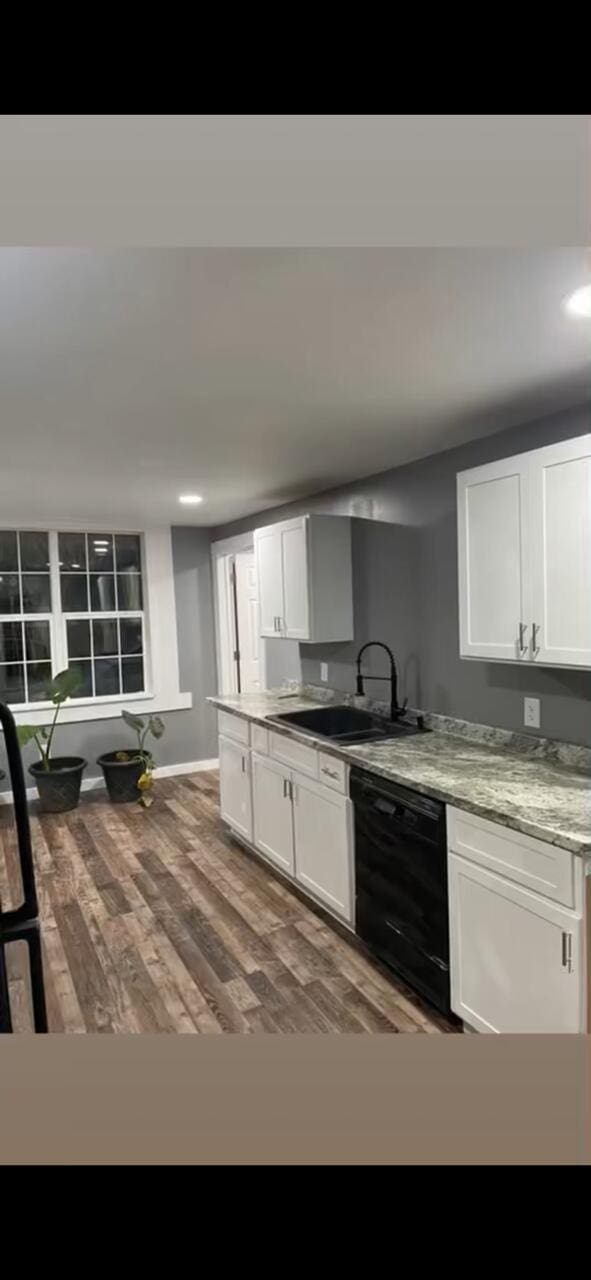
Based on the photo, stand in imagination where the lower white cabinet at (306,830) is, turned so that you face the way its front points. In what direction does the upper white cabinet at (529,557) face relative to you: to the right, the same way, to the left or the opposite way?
the same way

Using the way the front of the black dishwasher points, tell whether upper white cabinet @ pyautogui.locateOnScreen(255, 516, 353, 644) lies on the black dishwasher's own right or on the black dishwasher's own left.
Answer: on the black dishwasher's own right

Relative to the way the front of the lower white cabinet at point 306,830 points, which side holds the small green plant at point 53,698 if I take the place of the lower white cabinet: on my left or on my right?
on my right

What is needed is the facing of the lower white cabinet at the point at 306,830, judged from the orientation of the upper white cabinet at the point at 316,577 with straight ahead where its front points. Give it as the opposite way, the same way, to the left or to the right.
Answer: the same way

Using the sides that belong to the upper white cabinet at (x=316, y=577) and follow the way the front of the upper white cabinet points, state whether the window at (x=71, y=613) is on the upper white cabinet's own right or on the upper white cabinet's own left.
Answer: on the upper white cabinet's own right

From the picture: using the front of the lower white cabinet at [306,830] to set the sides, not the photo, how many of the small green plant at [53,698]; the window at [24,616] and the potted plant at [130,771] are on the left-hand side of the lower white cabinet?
0

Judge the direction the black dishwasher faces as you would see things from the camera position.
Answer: facing the viewer and to the left of the viewer

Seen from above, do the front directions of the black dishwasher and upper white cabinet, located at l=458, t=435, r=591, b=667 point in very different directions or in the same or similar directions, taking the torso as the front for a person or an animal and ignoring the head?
same or similar directions

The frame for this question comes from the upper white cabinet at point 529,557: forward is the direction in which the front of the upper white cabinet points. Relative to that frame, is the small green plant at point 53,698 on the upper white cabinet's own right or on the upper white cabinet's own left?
on the upper white cabinet's own right

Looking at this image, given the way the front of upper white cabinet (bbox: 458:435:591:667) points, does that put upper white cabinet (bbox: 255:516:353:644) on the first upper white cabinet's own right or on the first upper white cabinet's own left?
on the first upper white cabinet's own right

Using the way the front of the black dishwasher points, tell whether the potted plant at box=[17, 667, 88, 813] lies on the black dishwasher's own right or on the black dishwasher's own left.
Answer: on the black dishwasher's own right

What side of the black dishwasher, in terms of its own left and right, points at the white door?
right

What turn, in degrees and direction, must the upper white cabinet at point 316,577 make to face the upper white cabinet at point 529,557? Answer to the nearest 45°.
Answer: approximately 90° to its left

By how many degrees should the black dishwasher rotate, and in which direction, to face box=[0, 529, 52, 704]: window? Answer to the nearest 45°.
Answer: approximately 90° to its right

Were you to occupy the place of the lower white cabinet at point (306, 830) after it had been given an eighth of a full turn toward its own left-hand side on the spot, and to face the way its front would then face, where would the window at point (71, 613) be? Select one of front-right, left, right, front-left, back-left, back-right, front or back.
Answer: back-right
